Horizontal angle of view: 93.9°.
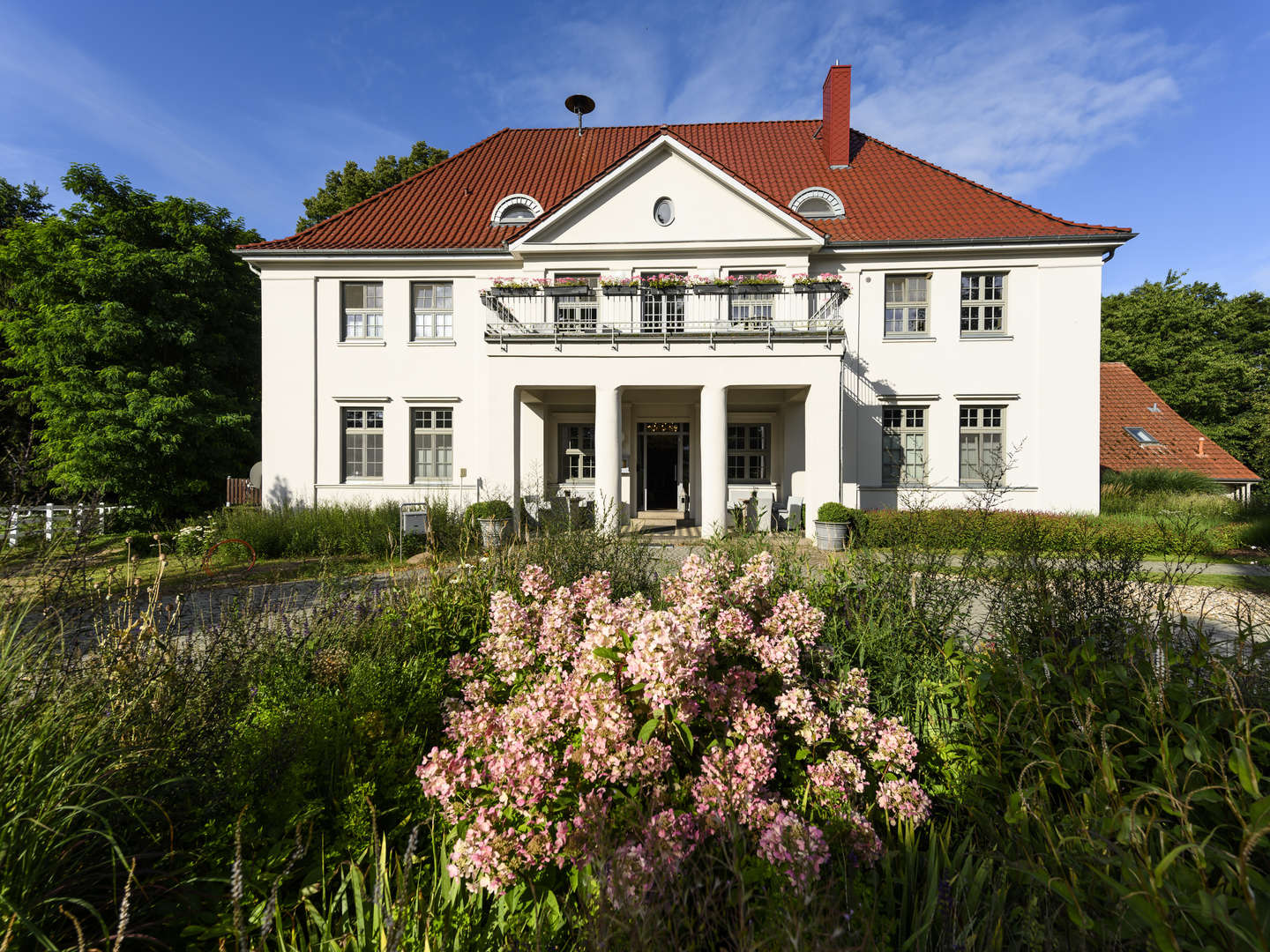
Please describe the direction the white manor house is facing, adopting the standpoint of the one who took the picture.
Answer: facing the viewer

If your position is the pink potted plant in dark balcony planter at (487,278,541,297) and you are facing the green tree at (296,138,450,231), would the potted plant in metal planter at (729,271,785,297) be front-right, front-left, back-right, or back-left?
back-right

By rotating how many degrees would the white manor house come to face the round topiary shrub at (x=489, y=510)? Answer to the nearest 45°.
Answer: approximately 45° to its right

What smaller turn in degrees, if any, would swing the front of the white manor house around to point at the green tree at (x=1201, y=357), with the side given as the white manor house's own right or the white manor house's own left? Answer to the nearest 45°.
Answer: approximately 135° to the white manor house's own left

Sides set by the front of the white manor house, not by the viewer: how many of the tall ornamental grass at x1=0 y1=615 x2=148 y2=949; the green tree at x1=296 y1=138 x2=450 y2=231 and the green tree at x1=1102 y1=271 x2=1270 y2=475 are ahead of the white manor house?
1

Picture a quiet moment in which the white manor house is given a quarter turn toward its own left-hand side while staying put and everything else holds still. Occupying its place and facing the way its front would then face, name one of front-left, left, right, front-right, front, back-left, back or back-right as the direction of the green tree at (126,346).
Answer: back

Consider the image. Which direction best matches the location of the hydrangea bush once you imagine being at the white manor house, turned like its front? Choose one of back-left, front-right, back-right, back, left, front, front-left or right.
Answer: front

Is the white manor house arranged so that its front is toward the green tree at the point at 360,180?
no

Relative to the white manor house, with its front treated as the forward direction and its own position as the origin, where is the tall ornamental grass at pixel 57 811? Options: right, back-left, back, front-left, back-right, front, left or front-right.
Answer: front
